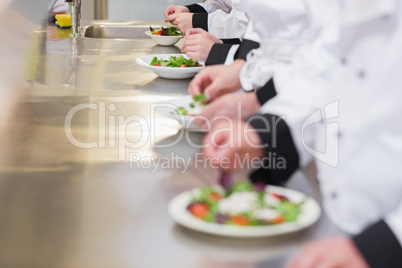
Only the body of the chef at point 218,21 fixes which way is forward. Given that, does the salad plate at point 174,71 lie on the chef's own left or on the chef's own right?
on the chef's own left

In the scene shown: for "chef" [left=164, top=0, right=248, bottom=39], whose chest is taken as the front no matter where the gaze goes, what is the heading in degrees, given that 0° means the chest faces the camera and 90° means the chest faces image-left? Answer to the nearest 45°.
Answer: approximately 90°

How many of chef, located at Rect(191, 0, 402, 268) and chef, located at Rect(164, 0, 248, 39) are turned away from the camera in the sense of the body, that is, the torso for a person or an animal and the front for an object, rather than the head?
0

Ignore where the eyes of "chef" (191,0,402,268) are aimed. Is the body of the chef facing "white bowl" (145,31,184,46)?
no

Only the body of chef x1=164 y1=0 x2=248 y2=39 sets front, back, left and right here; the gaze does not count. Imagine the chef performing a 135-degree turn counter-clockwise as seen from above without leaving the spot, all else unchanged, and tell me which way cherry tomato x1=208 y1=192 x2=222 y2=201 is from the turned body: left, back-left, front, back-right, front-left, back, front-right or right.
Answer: front-right

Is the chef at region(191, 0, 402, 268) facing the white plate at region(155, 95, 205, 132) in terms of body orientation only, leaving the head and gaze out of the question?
no

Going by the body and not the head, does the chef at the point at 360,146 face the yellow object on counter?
no

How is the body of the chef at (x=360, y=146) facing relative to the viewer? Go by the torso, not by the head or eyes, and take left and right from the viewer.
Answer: facing the viewer and to the left of the viewer

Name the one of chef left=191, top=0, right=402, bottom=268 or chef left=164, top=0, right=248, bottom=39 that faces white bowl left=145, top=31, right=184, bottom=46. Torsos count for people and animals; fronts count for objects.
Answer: chef left=164, top=0, right=248, bottom=39

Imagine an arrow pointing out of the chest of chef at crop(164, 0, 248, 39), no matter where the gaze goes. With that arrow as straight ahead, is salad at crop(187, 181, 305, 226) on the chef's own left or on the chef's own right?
on the chef's own left

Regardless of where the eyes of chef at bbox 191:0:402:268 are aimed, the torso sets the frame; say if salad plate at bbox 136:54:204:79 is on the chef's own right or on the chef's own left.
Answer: on the chef's own right

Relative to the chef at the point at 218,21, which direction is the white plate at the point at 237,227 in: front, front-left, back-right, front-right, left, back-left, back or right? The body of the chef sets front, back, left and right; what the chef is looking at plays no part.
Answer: left
